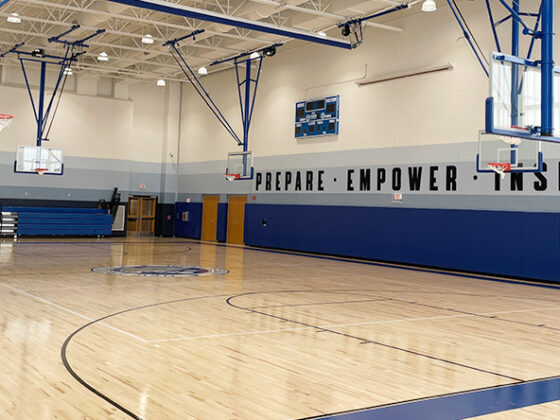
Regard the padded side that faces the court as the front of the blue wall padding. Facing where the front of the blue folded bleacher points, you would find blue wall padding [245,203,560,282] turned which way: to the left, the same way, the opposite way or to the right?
to the right

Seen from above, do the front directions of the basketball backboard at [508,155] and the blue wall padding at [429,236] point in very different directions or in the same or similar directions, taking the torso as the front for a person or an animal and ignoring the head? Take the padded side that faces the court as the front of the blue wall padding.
same or similar directions

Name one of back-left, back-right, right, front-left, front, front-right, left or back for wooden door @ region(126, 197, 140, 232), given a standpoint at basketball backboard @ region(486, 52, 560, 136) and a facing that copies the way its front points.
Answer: front

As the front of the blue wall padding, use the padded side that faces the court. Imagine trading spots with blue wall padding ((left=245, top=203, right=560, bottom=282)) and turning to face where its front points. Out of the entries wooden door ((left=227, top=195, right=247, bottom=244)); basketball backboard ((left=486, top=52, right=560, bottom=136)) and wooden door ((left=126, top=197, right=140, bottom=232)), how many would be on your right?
2

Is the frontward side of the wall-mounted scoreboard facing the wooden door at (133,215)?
no

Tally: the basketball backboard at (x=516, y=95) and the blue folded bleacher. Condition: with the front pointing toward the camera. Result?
1

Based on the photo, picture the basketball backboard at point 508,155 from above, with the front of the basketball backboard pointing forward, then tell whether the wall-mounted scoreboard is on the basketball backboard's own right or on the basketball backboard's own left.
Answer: on the basketball backboard's own right

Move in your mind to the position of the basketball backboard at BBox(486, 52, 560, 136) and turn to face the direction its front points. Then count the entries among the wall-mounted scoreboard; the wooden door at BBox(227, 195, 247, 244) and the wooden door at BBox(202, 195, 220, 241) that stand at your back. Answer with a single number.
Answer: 0

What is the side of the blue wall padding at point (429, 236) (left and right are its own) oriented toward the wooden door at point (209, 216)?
right

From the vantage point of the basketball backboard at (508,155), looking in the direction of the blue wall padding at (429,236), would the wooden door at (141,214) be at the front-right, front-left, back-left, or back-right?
front-left

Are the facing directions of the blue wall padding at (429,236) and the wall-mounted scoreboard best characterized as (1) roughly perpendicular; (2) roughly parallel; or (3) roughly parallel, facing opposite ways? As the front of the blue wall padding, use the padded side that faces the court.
roughly parallel

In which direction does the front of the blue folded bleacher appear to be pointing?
toward the camera

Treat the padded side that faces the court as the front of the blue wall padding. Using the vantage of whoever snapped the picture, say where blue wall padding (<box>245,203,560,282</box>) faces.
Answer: facing the viewer and to the left of the viewer

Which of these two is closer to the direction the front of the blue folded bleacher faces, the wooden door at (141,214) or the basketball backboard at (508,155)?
the basketball backboard

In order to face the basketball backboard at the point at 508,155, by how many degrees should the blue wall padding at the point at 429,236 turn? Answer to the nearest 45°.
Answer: approximately 90° to its left

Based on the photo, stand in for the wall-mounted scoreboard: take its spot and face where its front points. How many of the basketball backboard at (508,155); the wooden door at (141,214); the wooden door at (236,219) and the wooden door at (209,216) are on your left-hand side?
1
